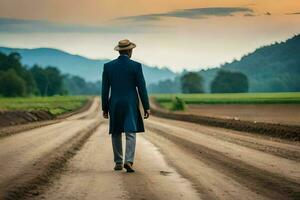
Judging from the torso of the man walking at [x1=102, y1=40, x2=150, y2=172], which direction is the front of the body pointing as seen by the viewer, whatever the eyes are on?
away from the camera
